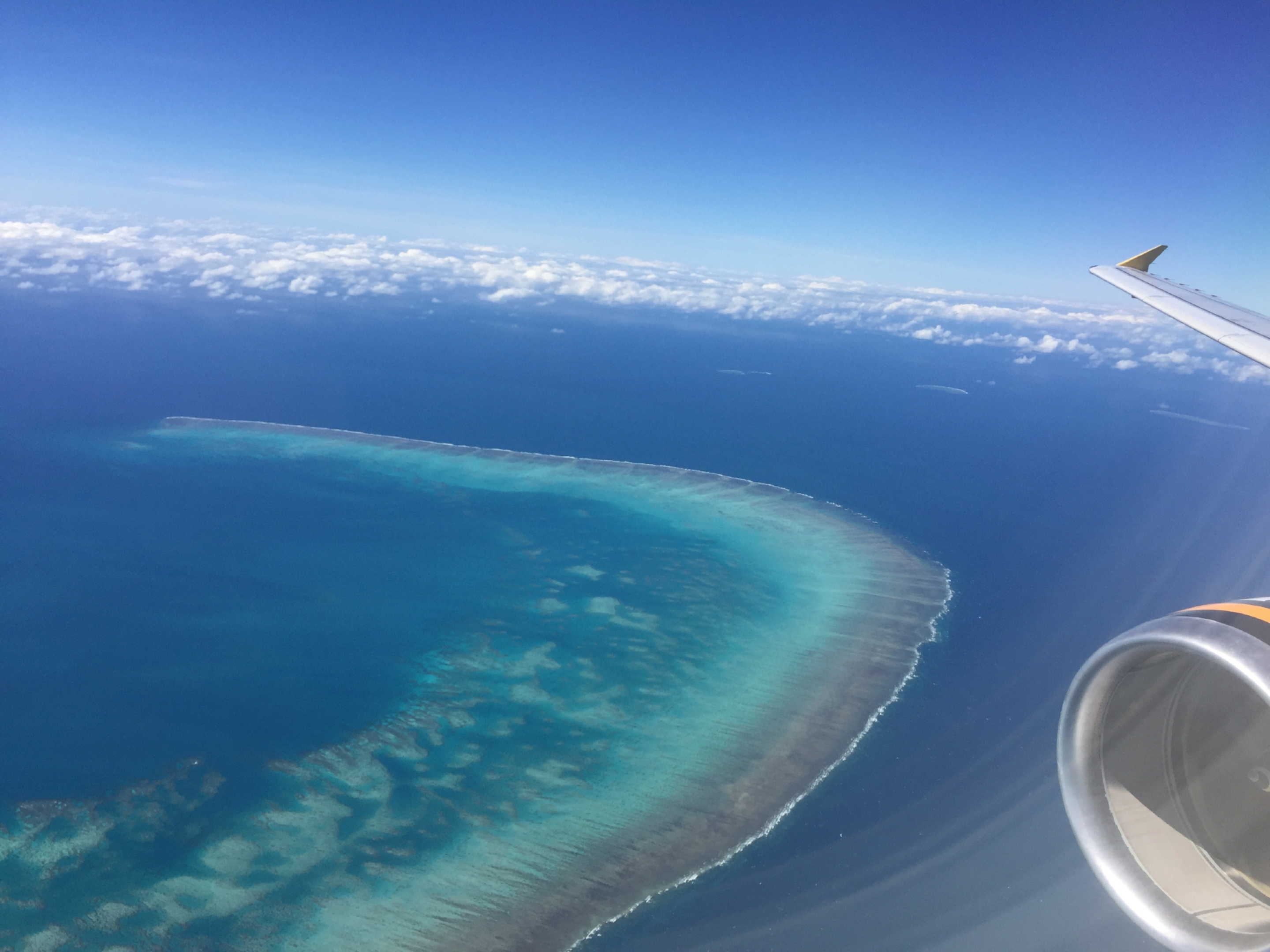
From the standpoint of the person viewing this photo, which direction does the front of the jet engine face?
facing the viewer and to the left of the viewer
